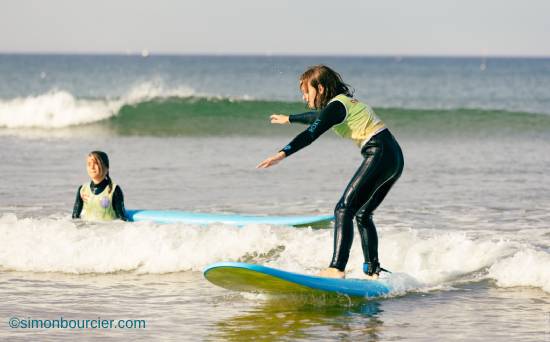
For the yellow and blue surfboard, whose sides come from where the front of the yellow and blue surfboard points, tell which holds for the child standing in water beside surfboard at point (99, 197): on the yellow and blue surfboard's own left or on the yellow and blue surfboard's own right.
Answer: on the yellow and blue surfboard's own right

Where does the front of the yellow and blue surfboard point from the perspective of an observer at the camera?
facing to the left of the viewer

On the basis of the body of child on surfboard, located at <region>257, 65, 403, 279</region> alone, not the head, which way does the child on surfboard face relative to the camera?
to the viewer's left

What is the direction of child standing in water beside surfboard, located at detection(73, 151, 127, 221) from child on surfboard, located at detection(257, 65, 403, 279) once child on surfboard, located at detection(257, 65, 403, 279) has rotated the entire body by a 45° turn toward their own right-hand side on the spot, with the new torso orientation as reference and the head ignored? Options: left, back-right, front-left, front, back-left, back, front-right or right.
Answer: front

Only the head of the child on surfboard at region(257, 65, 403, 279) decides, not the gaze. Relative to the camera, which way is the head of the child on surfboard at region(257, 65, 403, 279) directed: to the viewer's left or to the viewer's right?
to the viewer's left
